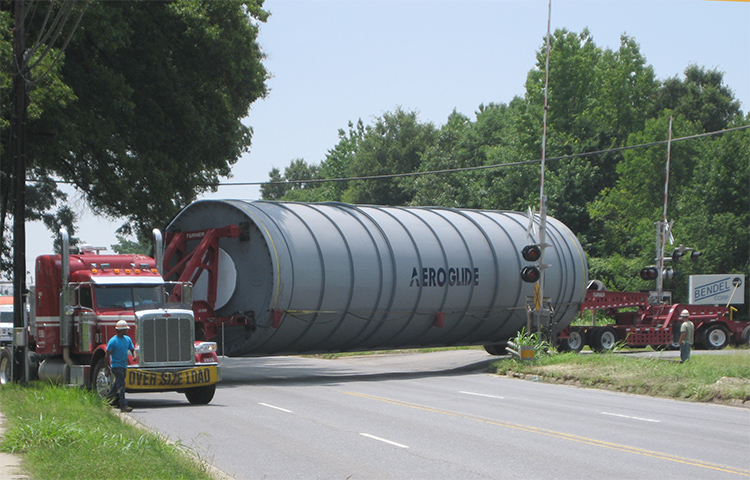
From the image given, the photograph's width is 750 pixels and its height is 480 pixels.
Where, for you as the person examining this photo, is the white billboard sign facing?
facing the viewer

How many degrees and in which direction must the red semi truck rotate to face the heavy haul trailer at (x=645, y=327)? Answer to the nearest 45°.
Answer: approximately 90° to its left

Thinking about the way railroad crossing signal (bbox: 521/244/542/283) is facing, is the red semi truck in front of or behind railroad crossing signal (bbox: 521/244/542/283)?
in front

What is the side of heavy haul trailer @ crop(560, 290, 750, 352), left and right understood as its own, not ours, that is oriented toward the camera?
left

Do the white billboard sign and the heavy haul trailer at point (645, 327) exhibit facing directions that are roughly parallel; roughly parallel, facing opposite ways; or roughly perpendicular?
roughly perpendicular

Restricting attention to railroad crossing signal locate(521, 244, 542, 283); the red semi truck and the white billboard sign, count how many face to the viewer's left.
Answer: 0

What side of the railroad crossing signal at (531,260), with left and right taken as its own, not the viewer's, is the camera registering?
front

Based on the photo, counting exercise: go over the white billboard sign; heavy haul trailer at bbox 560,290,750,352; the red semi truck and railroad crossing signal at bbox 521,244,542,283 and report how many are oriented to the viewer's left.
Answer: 1

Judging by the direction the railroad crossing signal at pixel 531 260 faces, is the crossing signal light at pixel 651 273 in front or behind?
behind

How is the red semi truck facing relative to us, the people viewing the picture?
facing the viewer and to the right of the viewer
